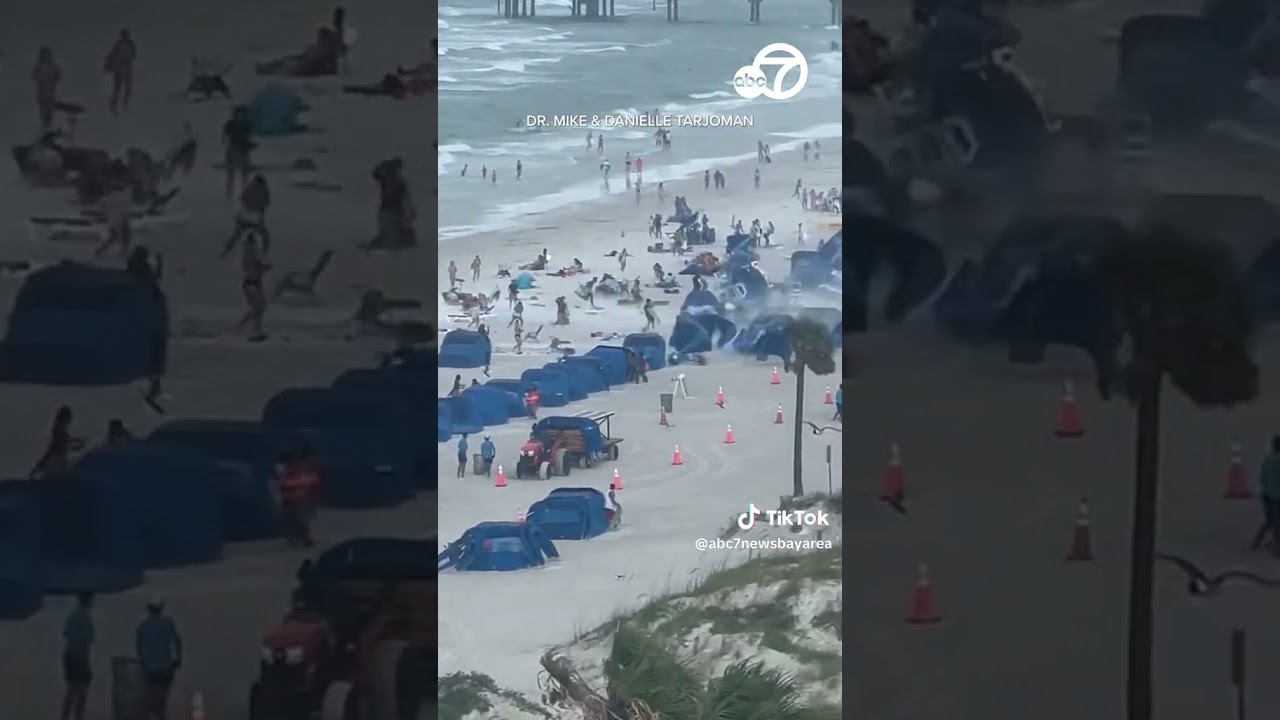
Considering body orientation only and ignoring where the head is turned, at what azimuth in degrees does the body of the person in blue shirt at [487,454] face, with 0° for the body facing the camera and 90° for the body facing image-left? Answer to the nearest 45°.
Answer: approximately 180°
